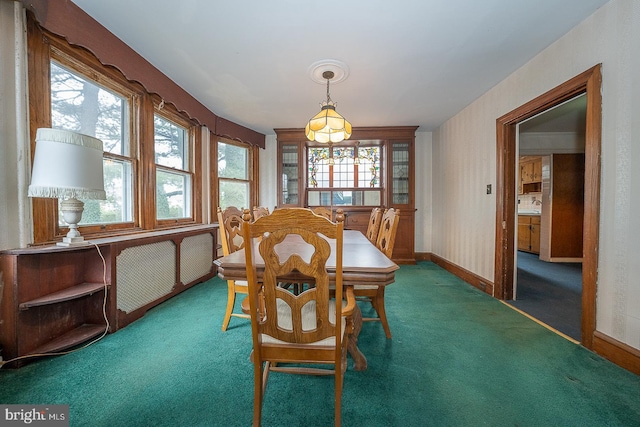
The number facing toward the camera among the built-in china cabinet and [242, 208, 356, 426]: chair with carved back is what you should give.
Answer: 1

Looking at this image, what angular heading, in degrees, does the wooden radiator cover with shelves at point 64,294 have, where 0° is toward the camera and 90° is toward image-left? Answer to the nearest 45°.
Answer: approximately 315°

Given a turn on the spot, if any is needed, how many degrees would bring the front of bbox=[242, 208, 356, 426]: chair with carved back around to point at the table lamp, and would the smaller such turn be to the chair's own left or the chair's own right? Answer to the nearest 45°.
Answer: approximately 45° to the chair's own left

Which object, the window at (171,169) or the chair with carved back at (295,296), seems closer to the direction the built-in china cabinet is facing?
the chair with carved back

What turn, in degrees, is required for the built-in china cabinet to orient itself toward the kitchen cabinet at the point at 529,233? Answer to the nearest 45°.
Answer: approximately 90° to its left

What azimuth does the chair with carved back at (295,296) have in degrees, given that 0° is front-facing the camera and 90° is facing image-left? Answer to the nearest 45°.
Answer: approximately 180°

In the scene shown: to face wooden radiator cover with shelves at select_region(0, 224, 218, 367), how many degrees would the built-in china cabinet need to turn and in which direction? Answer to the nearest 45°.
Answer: approximately 45° to its right

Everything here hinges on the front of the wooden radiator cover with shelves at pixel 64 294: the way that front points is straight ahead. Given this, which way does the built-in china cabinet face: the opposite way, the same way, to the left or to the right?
to the right

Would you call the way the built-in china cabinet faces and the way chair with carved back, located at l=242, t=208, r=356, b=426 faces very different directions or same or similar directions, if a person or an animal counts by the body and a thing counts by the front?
very different directions
